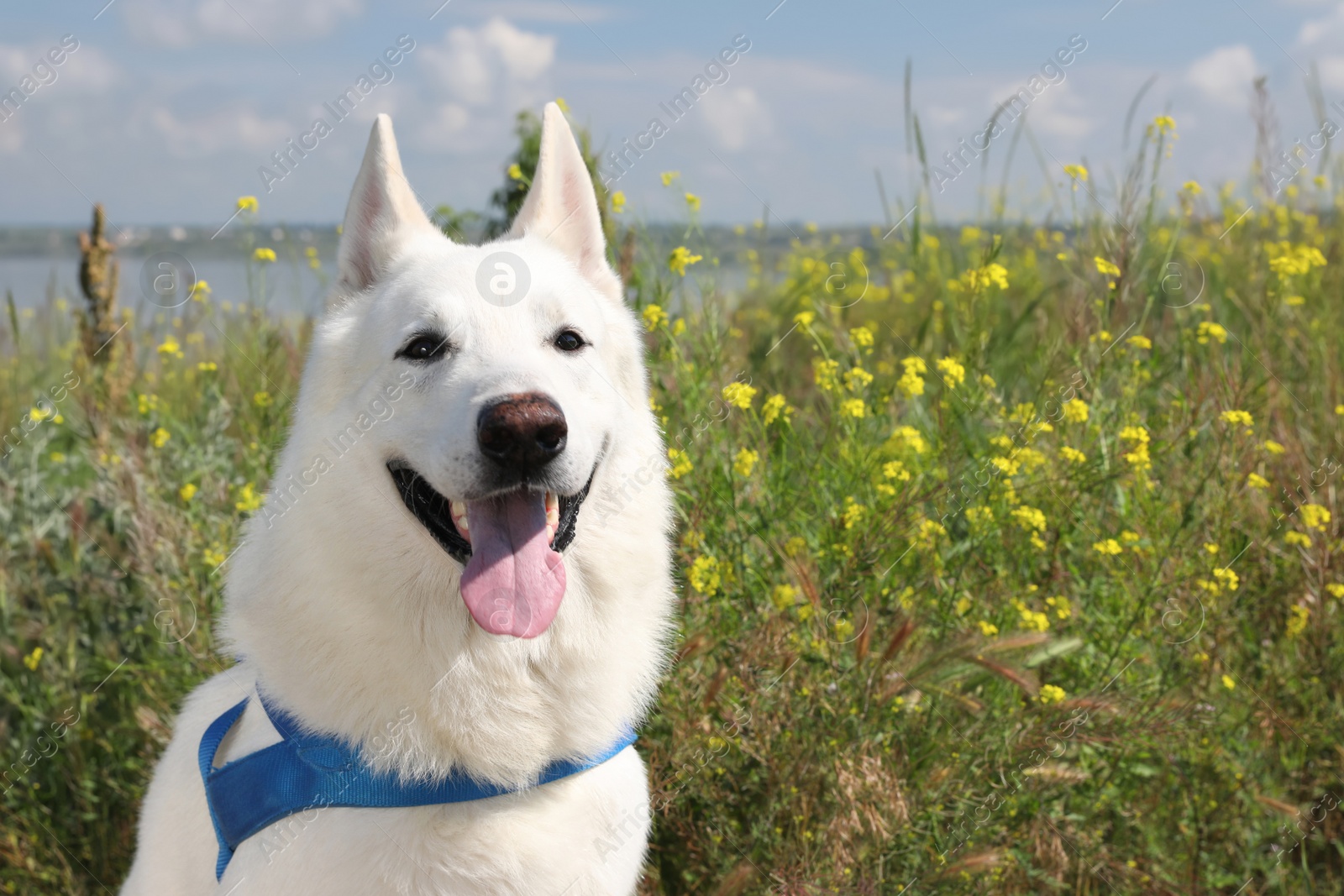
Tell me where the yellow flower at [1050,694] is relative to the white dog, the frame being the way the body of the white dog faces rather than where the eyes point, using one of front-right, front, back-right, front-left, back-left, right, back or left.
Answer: front-left

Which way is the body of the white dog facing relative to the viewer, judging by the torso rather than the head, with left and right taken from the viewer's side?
facing the viewer and to the right of the viewer

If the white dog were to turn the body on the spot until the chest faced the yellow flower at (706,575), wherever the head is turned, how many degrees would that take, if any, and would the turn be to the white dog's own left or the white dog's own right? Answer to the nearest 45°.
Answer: approximately 90° to the white dog's own left

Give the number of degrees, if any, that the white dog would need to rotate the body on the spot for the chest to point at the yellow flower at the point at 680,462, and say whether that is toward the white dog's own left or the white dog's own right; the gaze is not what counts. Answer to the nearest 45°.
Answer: approximately 90° to the white dog's own left

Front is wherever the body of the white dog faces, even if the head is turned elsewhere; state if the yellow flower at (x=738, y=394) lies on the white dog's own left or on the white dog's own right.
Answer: on the white dog's own left

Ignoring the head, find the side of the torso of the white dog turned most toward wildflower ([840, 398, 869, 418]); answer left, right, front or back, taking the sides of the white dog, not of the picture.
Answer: left

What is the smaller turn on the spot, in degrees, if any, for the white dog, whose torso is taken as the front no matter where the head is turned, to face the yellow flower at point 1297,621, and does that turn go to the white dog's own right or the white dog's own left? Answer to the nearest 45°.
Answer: approximately 45° to the white dog's own left
